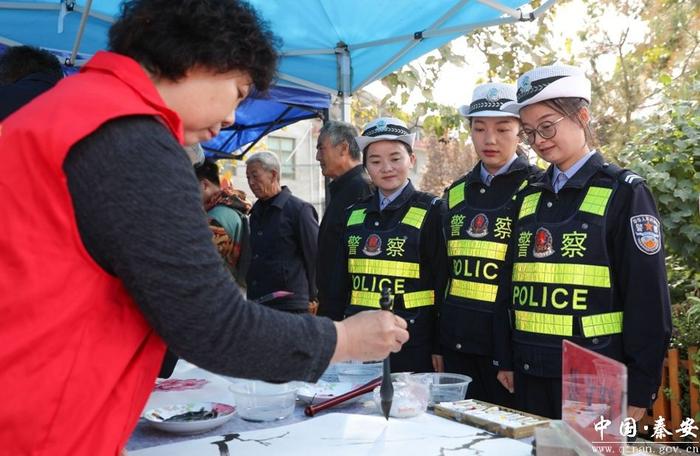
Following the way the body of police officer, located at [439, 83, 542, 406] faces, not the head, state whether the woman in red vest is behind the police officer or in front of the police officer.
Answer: in front

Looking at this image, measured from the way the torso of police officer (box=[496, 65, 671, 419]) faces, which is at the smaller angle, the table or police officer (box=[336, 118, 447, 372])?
the table

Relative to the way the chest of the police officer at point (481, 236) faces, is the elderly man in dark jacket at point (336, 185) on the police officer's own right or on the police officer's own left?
on the police officer's own right

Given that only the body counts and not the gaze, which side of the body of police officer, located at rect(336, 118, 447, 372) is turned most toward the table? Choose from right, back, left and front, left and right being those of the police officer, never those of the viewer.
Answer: front

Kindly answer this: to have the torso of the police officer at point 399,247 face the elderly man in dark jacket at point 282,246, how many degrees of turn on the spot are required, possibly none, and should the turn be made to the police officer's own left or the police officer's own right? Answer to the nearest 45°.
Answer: approximately 90° to the police officer's own right

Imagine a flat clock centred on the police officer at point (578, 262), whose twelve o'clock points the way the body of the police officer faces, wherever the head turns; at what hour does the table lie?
The table is roughly at 12 o'clock from the police officer.

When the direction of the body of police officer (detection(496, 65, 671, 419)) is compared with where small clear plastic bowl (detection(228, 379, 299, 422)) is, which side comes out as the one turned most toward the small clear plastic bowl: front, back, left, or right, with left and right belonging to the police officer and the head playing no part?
front

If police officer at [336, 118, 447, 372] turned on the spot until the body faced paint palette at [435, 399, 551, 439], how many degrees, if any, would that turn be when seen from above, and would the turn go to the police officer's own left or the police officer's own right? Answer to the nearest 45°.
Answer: approximately 45° to the police officer's own left
